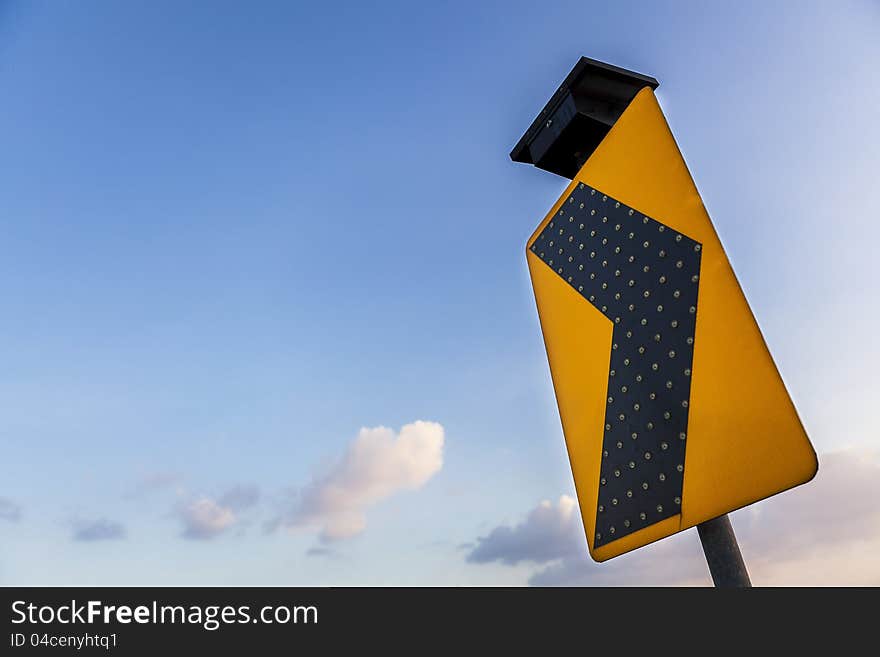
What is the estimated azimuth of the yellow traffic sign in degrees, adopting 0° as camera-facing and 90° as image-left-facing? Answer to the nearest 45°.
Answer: approximately 45°
